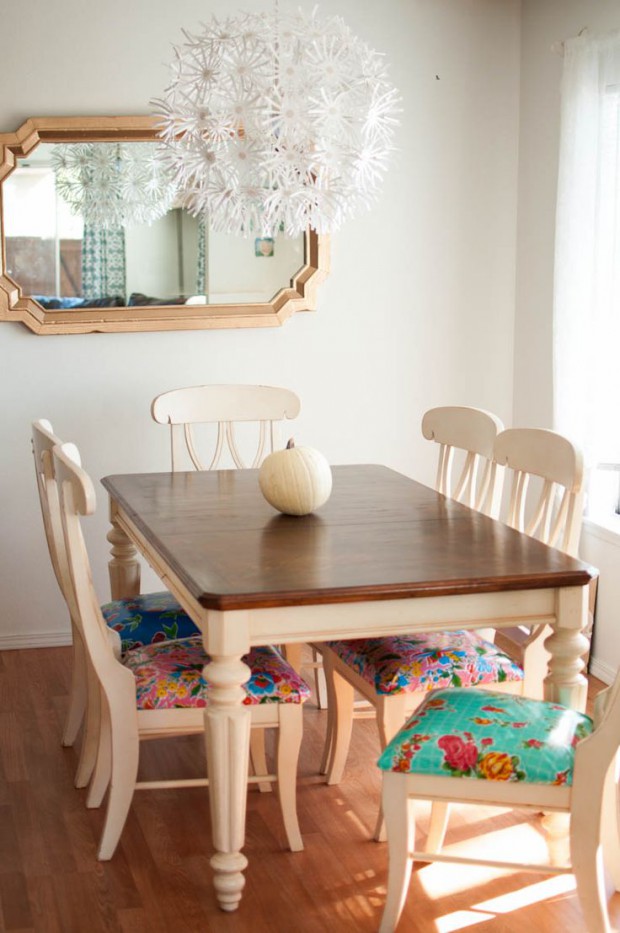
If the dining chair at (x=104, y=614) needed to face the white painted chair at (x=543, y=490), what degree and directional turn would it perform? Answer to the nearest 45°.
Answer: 0° — it already faces it

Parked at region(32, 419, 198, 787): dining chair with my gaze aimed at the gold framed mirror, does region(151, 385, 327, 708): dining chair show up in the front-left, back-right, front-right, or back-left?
front-right

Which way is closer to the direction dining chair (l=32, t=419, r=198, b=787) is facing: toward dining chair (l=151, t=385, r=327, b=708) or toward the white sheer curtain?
the white sheer curtain

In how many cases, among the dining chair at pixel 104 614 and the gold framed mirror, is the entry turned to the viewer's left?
0

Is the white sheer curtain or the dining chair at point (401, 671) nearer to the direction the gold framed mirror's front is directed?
the dining chair

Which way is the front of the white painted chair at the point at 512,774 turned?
to the viewer's left

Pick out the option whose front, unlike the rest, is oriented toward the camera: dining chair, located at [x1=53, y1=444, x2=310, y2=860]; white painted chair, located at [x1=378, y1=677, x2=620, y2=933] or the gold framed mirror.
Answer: the gold framed mirror

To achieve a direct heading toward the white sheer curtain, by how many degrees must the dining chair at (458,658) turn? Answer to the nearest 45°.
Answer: approximately 135° to its right

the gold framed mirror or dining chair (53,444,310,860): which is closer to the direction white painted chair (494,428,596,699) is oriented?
the dining chair

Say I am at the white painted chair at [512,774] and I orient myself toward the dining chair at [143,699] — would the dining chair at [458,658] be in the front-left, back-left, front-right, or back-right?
front-right

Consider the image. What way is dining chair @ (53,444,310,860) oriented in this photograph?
to the viewer's right

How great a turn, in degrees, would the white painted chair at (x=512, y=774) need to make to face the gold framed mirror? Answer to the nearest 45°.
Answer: approximately 45° to its right

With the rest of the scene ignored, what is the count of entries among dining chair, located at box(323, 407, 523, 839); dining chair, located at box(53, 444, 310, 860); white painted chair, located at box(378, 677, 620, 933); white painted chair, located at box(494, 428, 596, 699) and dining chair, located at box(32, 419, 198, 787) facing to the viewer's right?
2

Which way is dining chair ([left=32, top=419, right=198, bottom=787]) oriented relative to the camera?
to the viewer's right
